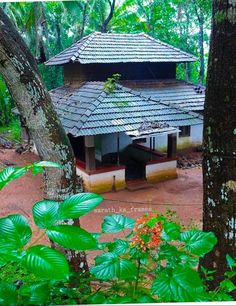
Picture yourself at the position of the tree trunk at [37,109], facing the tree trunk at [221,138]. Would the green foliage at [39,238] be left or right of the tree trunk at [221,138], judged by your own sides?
right

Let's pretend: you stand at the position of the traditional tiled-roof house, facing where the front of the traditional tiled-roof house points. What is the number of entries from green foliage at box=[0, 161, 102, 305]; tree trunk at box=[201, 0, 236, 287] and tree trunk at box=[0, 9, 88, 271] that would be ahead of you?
3

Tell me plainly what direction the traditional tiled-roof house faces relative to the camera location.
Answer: facing the viewer

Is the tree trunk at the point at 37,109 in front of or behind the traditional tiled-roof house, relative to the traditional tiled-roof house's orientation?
in front

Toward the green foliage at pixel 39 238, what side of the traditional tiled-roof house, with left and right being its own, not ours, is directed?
front

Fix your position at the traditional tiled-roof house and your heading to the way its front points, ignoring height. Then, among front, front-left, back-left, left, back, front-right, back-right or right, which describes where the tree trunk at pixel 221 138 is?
front

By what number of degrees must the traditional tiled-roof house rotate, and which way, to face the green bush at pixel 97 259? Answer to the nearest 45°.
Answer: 0° — it already faces it
